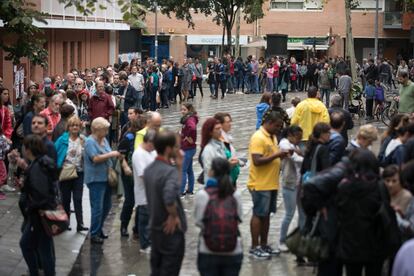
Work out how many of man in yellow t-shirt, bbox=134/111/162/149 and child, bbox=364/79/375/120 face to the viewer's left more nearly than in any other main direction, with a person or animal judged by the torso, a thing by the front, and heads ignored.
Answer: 0

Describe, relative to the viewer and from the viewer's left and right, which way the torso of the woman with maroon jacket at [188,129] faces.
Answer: facing to the left of the viewer

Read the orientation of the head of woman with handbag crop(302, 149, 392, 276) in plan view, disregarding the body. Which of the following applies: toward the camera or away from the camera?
away from the camera

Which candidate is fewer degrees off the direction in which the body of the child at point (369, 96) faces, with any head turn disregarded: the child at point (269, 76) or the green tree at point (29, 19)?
the child
